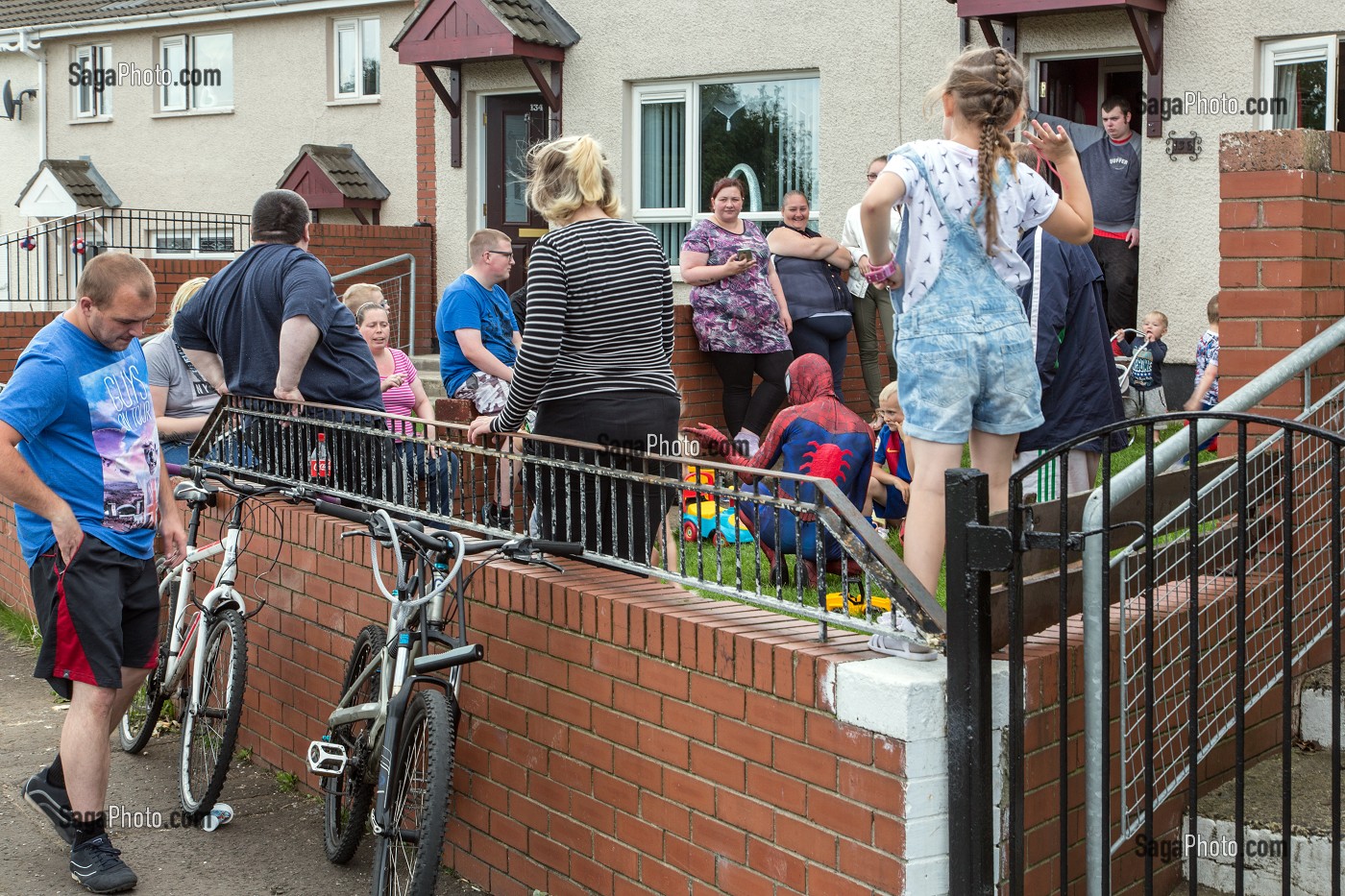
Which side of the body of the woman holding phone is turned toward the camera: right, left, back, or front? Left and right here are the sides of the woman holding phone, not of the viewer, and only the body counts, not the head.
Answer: front

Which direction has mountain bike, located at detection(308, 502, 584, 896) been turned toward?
toward the camera

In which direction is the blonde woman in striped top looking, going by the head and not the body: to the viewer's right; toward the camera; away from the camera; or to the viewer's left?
away from the camera

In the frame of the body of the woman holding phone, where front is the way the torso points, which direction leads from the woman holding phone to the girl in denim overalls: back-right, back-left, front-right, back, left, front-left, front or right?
front

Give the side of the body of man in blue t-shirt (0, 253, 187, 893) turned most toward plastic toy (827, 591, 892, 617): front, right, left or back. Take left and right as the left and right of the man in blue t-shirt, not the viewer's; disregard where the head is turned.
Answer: front

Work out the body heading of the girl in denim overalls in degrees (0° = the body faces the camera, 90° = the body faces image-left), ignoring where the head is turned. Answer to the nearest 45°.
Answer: approximately 180°

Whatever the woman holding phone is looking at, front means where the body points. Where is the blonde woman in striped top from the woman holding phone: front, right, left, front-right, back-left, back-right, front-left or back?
front

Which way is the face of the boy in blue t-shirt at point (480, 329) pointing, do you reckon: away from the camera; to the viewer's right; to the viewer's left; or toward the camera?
to the viewer's right

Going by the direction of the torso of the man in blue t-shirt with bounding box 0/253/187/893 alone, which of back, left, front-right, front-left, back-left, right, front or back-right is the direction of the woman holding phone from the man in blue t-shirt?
left

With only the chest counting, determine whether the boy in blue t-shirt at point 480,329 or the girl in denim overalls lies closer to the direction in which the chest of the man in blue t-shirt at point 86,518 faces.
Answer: the girl in denim overalls

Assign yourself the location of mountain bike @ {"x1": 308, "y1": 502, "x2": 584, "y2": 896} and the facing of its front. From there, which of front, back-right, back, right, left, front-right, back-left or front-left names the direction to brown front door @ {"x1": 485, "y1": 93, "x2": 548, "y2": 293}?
back

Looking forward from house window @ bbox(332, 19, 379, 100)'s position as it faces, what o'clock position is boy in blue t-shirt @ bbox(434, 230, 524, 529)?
The boy in blue t-shirt is roughly at 12 o'clock from the house window.
